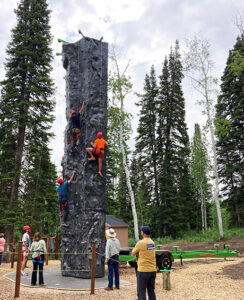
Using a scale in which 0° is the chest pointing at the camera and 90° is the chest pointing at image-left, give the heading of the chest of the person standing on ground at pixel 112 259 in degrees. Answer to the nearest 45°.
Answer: approximately 135°

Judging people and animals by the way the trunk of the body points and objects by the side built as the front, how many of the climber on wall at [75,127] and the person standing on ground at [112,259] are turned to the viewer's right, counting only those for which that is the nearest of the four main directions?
0

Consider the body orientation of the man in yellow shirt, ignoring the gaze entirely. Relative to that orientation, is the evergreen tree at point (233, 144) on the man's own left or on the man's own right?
on the man's own right

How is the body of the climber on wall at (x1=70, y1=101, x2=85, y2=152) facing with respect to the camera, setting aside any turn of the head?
away from the camera

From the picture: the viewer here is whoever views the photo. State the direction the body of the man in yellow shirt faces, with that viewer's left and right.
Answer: facing away from the viewer and to the left of the viewer

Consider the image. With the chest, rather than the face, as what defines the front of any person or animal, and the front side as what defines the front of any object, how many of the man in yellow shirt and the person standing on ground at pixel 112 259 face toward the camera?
0

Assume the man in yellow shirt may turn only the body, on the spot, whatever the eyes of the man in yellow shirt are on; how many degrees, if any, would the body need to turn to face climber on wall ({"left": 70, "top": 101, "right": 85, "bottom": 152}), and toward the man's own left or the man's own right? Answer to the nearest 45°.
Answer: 0° — they already face them

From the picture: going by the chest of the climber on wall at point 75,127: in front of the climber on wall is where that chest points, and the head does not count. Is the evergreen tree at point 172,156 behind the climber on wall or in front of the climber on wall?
in front

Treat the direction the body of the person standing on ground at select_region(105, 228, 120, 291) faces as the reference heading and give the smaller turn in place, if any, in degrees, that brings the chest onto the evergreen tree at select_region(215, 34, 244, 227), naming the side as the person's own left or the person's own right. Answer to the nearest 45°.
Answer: approximately 90° to the person's own right

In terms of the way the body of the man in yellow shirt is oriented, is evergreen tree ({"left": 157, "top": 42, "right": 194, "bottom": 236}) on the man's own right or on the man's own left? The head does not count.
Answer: on the man's own right
